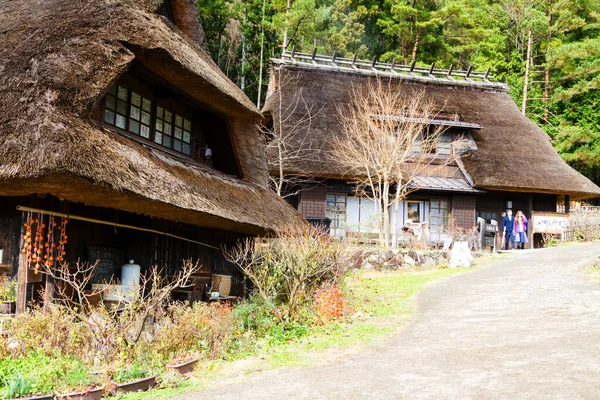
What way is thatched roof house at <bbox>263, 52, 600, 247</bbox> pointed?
toward the camera

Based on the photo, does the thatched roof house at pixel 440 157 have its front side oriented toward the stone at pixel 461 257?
yes

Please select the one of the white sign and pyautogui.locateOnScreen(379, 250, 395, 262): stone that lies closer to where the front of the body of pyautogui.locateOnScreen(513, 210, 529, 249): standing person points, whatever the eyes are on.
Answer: the stone

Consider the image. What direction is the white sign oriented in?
toward the camera

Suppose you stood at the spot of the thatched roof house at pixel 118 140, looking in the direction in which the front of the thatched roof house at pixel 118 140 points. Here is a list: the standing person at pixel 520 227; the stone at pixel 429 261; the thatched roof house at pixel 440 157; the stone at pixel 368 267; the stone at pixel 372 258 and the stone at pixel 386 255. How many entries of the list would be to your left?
6

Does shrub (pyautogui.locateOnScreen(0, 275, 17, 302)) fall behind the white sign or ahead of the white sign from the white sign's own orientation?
ahead

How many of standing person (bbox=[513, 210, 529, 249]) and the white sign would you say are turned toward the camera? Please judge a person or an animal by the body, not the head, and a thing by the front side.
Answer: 2

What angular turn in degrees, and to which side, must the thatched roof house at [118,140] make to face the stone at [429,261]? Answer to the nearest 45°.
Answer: approximately 90° to its left

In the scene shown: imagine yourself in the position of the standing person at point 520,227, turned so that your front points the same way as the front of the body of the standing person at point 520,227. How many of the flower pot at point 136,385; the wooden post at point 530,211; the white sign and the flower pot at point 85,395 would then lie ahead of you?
2

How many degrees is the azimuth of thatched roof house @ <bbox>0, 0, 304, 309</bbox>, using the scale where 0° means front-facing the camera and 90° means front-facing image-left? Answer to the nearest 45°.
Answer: approximately 315°

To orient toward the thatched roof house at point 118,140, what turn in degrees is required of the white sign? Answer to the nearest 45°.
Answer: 0° — it already faces it

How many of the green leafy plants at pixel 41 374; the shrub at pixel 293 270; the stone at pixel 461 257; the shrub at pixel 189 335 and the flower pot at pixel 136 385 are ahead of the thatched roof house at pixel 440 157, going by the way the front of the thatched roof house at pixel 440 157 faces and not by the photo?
5
